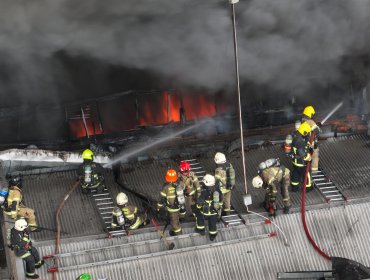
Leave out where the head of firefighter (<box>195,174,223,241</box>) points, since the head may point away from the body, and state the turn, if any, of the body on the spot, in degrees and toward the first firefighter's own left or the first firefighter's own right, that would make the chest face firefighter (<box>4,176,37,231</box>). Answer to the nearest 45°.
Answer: approximately 45° to the first firefighter's own left

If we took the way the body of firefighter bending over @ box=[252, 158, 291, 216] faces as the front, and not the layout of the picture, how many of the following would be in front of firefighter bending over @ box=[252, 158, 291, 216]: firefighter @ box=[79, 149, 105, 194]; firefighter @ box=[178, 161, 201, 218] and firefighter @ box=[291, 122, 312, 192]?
2

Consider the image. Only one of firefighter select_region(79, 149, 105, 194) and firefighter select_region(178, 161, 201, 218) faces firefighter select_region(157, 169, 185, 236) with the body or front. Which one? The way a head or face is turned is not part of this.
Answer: firefighter select_region(178, 161, 201, 218)

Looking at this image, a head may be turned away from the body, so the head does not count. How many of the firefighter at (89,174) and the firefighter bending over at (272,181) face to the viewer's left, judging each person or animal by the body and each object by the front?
1

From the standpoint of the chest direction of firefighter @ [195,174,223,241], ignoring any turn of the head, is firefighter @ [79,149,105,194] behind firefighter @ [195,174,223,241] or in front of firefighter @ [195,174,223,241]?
in front

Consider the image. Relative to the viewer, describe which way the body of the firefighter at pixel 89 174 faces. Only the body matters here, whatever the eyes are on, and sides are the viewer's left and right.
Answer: facing away from the viewer

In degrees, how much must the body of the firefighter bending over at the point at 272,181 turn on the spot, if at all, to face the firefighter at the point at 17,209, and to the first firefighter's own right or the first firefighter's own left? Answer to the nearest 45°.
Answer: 0° — they already face them
